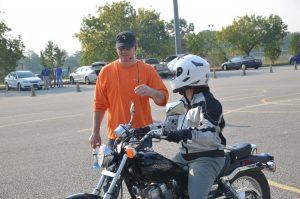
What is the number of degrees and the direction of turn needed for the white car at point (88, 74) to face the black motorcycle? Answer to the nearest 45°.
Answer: approximately 135° to its left

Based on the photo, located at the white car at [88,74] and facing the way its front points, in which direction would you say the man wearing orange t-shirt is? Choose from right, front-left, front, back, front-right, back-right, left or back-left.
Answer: back-left

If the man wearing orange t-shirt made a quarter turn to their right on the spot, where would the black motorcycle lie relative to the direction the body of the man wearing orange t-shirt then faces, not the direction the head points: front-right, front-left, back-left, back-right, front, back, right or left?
left

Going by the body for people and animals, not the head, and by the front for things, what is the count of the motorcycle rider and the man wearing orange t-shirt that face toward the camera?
1

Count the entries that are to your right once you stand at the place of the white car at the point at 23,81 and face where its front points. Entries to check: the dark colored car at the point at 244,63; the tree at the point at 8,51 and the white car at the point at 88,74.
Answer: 0

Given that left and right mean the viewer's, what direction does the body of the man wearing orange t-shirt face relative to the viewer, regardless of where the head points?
facing the viewer

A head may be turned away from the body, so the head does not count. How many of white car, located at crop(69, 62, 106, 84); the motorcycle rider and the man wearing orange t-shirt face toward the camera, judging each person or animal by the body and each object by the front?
1

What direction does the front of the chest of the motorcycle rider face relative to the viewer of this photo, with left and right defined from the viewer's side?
facing to the left of the viewer

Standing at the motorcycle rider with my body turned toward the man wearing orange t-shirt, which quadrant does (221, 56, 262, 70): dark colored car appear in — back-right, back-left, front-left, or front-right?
front-right

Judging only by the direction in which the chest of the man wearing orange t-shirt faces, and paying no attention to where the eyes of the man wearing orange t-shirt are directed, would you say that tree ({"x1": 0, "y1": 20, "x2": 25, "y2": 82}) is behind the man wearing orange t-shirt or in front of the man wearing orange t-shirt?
behind

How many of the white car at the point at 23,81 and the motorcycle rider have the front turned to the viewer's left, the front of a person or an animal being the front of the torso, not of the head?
1

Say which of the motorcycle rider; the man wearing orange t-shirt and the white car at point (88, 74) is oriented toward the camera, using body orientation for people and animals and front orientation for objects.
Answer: the man wearing orange t-shirt

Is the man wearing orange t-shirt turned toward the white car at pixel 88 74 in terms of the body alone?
no
